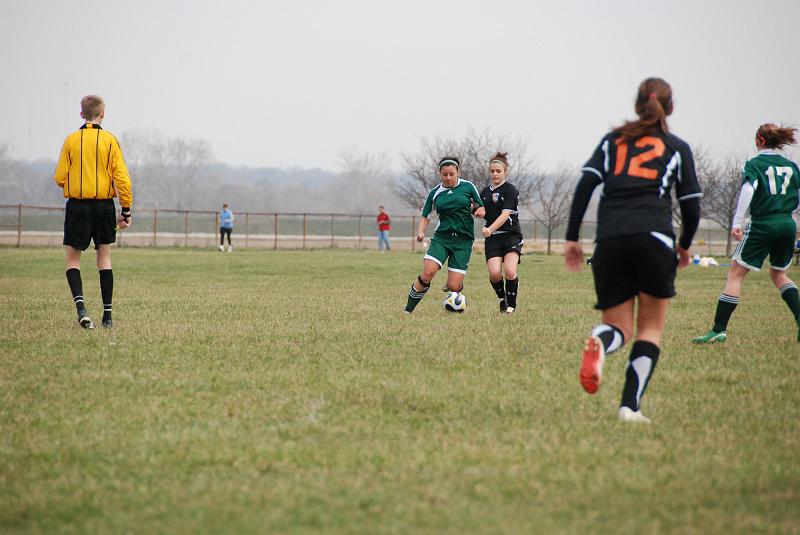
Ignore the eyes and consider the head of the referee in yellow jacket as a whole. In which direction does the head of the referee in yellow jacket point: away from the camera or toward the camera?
away from the camera

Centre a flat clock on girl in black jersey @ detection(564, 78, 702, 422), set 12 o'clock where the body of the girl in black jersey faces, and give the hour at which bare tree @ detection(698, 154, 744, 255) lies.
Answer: The bare tree is roughly at 12 o'clock from the girl in black jersey.

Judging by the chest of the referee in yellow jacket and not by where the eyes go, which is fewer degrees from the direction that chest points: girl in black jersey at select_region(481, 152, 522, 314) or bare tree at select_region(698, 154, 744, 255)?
the bare tree

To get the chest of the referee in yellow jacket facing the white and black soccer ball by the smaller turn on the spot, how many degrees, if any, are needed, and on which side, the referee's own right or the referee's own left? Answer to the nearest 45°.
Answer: approximately 90° to the referee's own right

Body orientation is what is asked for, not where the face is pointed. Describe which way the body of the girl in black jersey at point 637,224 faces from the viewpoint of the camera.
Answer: away from the camera

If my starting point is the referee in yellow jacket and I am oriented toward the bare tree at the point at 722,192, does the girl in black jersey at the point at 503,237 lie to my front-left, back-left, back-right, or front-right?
front-right

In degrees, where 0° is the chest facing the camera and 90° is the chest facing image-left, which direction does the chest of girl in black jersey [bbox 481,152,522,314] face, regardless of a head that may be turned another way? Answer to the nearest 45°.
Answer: approximately 45°

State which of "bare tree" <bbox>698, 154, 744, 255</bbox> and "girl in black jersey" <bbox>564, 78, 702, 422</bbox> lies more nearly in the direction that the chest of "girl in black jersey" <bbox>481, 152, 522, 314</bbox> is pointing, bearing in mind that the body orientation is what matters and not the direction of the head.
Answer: the girl in black jersey

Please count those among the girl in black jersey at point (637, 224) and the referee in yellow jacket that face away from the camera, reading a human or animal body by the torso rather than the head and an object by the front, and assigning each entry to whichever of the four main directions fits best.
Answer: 2

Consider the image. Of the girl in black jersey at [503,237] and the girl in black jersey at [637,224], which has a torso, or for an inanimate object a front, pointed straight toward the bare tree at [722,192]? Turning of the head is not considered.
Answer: the girl in black jersey at [637,224]

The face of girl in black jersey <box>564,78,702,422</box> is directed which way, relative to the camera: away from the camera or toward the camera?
away from the camera

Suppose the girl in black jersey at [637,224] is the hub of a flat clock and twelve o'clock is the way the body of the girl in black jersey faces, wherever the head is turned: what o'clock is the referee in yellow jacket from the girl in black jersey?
The referee in yellow jacket is roughly at 10 o'clock from the girl in black jersey.

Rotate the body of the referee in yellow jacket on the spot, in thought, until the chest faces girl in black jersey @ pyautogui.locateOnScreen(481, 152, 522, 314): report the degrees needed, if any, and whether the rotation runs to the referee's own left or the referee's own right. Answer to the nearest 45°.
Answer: approximately 90° to the referee's own right

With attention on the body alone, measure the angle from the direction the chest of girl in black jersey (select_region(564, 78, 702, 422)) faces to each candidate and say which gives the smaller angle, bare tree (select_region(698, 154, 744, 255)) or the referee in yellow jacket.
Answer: the bare tree

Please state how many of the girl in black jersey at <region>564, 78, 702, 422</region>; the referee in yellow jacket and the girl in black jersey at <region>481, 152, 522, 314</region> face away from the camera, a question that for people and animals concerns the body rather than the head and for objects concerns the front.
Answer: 2

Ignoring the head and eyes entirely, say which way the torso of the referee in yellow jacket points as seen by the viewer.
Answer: away from the camera
